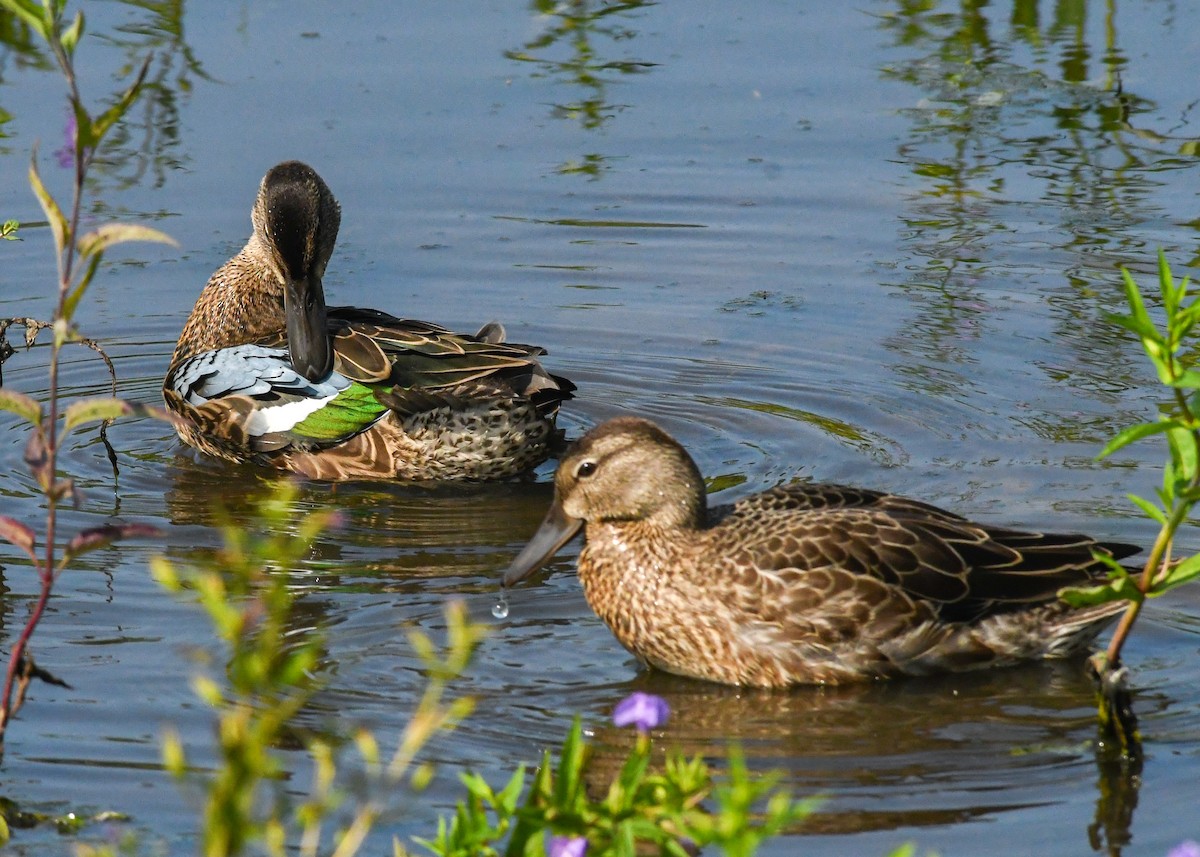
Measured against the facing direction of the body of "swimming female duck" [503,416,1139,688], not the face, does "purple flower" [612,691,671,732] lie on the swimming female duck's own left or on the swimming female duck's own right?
on the swimming female duck's own left

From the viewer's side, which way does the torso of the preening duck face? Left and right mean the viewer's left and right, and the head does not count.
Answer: facing to the left of the viewer

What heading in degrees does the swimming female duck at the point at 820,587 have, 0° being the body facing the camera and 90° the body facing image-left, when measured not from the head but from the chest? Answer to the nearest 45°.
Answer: approximately 90°

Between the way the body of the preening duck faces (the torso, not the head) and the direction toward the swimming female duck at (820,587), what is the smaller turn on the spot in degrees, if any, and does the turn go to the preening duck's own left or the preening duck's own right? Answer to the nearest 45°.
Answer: approximately 135° to the preening duck's own left

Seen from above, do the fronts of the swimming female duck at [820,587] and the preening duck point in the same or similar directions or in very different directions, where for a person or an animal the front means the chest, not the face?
same or similar directions

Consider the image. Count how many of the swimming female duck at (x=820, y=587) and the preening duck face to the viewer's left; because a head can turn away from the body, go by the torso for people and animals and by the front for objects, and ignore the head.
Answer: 2

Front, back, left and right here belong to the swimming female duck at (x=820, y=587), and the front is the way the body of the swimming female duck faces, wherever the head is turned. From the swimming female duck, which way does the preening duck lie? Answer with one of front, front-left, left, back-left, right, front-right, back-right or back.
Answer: front-right

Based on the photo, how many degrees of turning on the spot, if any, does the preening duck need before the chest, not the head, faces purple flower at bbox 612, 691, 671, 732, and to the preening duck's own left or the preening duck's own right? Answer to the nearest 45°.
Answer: approximately 90° to the preening duck's own left

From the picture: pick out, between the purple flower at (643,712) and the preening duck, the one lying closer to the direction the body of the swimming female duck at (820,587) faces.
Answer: the preening duck

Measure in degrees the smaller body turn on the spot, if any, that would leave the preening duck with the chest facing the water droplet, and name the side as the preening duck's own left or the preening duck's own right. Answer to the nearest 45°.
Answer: approximately 90° to the preening duck's own left

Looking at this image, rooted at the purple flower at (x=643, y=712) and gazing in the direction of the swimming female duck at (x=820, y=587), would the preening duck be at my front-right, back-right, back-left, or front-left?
front-left
